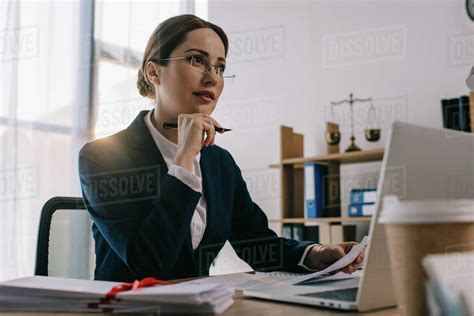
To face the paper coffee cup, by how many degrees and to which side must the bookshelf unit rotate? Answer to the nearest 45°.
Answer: approximately 45° to its left

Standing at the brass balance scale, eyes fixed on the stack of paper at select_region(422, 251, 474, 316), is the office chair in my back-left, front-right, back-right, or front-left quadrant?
front-right

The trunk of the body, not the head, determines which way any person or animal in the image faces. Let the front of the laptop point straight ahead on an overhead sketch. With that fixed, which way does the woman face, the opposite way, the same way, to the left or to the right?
the opposite way

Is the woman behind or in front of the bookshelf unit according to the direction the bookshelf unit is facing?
in front

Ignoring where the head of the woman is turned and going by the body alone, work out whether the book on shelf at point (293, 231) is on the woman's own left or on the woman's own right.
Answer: on the woman's own left

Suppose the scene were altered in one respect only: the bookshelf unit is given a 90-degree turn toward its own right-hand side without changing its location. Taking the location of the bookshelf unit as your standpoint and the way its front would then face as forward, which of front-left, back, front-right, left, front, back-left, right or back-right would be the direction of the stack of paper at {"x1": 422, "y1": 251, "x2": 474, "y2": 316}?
back-left

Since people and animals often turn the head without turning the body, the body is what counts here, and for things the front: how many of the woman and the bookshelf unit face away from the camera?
0

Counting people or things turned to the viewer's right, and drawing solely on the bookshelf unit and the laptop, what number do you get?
0

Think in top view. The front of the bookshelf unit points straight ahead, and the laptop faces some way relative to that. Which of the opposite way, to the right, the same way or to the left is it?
to the right

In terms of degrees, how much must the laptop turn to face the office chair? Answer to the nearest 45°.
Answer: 0° — it already faces it

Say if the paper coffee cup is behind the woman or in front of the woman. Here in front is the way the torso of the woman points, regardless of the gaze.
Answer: in front

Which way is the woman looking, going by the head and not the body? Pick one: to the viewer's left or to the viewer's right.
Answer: to the viewer's right

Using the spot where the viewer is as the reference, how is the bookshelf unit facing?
facing the viewer and to the left of the viewer

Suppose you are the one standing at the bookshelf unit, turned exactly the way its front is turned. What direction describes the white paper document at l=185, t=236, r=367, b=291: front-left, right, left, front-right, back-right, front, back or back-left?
front-left
